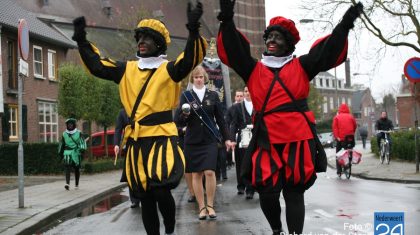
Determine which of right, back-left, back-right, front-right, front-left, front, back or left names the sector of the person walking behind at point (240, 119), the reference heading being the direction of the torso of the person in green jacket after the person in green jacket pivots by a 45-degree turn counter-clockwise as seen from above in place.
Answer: front

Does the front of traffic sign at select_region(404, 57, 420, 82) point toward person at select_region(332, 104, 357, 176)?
no

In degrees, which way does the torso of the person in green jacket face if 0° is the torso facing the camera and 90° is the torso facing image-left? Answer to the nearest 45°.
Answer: approximately 0°

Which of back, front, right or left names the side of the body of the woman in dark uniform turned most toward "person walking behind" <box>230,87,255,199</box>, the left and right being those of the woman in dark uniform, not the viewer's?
back

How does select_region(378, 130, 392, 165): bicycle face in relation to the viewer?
toward the camera

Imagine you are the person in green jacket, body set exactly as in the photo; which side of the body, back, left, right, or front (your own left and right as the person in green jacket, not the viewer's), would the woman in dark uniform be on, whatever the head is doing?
front

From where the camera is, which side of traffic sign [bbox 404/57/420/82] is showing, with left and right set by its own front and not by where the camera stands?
front

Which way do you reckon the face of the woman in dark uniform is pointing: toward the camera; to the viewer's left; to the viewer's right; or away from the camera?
toward the camera

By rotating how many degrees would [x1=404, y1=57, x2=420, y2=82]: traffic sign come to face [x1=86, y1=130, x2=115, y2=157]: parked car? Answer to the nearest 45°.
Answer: approximately 135° to its right

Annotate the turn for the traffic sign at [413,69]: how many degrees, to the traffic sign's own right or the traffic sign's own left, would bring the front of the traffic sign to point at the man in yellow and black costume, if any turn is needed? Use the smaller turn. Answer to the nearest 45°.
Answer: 0° — it already faces them

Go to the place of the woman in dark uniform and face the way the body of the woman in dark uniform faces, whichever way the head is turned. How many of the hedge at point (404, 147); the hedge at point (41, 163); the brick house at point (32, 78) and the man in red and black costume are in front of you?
1

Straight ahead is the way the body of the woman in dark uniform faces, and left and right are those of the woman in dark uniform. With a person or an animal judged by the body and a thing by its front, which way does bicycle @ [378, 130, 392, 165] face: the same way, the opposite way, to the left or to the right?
the same way

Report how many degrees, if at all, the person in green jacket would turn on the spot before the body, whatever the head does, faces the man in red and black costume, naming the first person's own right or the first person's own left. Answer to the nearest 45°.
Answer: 0° — they already face them
